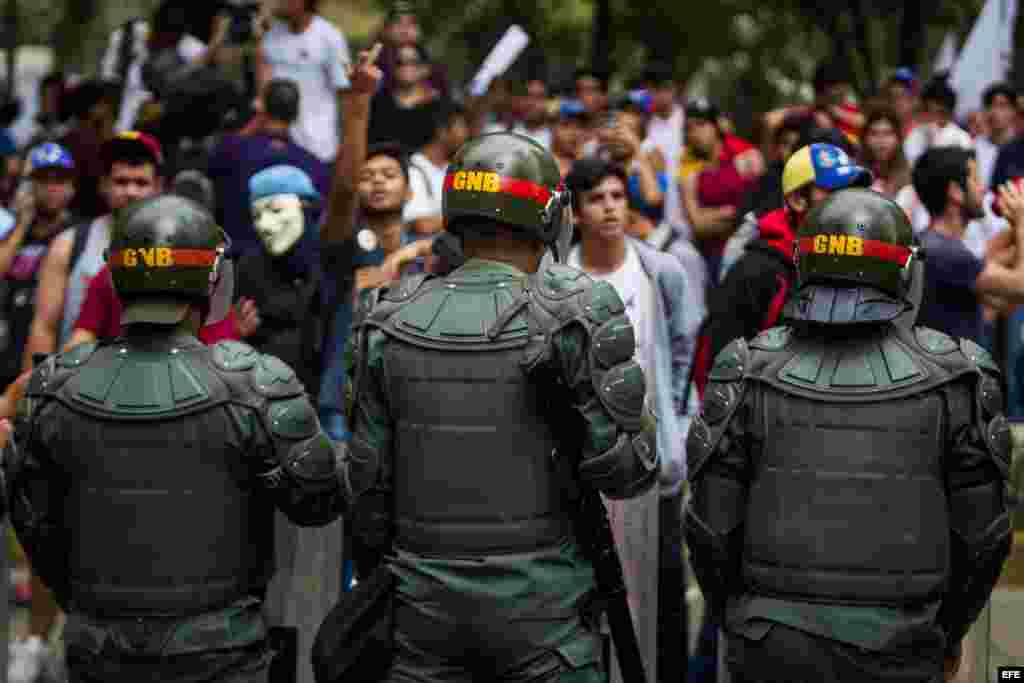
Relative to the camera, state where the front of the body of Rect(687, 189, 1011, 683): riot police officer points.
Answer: away from the camera

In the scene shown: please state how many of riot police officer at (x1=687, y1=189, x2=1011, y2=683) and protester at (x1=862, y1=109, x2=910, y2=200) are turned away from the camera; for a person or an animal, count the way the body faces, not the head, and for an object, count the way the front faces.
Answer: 1

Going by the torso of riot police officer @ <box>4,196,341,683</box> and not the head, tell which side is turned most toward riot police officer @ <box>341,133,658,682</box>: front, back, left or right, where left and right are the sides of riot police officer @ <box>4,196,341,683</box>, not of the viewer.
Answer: right

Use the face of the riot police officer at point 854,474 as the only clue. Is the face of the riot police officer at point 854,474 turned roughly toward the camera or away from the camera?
away from the camera

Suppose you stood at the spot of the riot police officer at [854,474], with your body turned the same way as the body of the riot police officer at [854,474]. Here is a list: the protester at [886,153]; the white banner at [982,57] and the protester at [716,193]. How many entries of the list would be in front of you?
3

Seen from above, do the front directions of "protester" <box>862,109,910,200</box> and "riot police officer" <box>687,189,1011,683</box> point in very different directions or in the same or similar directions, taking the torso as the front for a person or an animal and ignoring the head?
very different directions

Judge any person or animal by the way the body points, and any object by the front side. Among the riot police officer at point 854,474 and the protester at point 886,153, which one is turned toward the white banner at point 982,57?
the riot police officer

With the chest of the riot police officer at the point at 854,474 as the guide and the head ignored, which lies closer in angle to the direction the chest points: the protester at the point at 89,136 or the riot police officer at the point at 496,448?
the protester

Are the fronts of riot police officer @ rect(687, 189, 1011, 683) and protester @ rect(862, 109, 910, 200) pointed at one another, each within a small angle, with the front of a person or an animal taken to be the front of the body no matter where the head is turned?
yes

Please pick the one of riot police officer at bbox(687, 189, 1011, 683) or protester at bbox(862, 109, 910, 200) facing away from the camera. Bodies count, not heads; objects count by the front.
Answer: the riot police officer

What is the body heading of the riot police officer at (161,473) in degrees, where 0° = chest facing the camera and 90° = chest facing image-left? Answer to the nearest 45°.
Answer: approximately 180°

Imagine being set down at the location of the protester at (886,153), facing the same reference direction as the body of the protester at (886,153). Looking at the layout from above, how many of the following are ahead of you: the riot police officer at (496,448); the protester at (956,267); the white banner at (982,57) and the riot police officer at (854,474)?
3

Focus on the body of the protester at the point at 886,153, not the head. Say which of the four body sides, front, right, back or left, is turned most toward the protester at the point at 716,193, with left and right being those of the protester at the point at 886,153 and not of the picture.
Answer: right

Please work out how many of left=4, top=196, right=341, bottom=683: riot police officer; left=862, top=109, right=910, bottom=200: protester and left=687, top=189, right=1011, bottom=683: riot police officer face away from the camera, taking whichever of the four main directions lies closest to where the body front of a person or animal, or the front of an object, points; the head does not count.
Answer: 2
